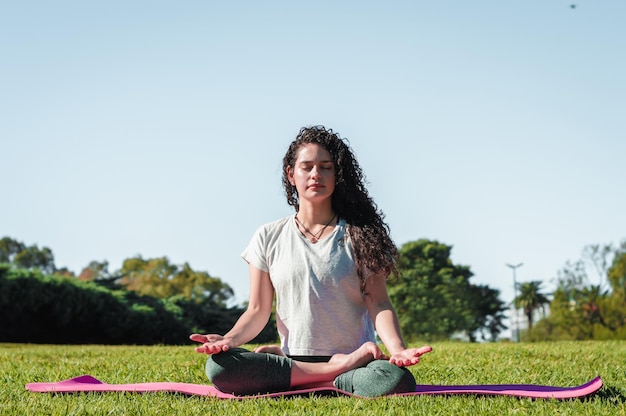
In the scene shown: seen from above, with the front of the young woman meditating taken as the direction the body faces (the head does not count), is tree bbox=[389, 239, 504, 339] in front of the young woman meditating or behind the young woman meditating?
behind

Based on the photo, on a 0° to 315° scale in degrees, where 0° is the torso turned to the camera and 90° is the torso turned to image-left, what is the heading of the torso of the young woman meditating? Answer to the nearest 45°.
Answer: approximately 0°

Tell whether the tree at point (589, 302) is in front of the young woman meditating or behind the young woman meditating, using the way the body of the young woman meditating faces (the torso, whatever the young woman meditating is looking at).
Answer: behind

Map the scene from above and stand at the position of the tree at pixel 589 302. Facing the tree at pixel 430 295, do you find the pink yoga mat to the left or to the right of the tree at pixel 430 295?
left
